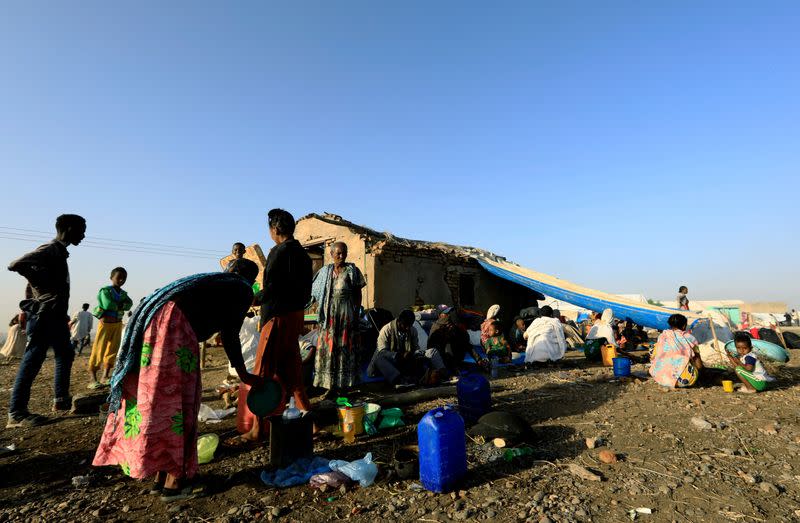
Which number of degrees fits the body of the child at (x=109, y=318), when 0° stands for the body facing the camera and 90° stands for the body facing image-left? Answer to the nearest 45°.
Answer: approximately 315°

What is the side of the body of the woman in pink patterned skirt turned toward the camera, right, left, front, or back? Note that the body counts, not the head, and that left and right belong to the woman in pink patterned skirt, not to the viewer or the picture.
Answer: right

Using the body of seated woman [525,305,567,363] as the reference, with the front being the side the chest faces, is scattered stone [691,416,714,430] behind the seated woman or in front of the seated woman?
behind

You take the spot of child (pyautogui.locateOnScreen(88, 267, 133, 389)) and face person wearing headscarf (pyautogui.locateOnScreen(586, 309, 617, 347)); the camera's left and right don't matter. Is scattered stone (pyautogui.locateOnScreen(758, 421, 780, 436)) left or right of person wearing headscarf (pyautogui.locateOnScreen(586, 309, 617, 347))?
right

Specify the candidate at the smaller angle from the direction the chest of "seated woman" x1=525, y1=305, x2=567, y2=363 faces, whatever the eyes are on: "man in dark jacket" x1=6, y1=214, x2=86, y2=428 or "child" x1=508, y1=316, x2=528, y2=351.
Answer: the child

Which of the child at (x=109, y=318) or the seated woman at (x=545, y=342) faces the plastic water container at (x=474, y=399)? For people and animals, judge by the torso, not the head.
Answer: the child

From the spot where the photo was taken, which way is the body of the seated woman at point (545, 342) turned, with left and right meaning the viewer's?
facing away from the viewer

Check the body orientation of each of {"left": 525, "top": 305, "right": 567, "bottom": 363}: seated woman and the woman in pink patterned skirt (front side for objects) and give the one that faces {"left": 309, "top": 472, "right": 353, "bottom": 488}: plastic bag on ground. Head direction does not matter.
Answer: the woman in pink patterned skirt

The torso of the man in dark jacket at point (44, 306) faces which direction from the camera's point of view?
to the viewer's right
